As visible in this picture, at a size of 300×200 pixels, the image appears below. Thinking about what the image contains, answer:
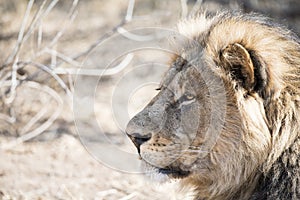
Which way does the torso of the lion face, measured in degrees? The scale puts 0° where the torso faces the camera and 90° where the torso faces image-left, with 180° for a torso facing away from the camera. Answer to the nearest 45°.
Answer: approximately 90°

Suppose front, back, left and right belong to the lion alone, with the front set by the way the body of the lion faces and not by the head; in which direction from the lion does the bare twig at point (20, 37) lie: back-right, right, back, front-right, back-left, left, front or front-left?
front-right

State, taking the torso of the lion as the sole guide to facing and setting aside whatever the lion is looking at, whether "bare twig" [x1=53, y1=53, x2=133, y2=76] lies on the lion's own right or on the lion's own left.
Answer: on the lion's own right

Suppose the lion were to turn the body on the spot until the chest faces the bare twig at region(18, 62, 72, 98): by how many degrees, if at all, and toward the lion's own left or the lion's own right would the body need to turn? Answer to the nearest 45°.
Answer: approximately 45° to the lion's own right

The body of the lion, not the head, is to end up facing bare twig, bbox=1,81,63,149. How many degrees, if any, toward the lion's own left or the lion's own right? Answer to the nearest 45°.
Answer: approximately 45° to the lion's own right
